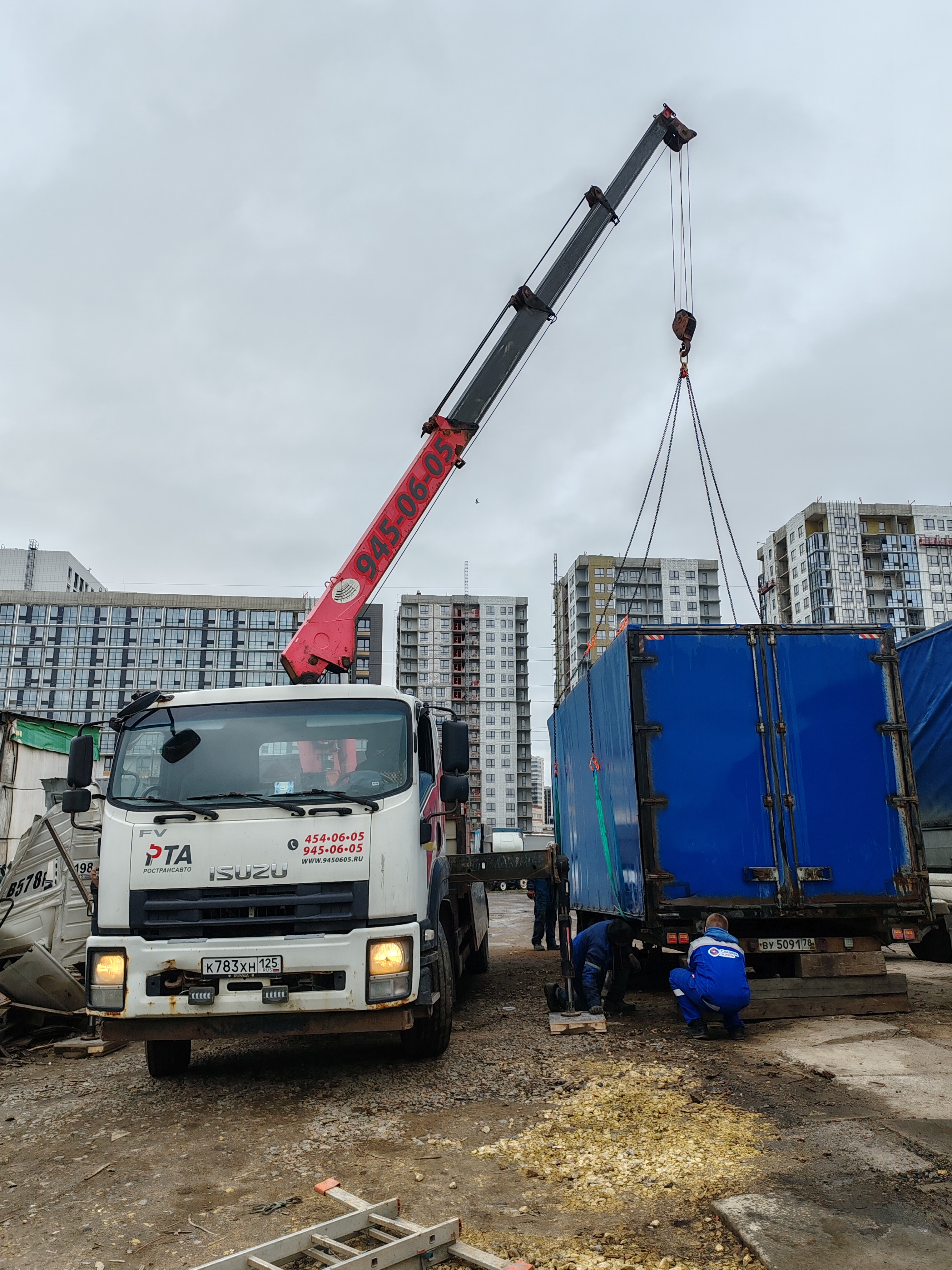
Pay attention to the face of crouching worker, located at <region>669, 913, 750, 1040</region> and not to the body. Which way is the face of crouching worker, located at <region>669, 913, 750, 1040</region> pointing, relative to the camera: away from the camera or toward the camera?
away from the camera

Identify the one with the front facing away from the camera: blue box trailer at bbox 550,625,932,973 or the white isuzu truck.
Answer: the blue box trailer

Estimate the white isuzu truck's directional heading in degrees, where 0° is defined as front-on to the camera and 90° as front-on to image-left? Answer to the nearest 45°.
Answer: approximately 0°

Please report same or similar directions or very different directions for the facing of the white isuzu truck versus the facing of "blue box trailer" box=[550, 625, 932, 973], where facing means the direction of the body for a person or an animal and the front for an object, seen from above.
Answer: very different directions

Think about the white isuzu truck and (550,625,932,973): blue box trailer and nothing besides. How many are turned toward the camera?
1

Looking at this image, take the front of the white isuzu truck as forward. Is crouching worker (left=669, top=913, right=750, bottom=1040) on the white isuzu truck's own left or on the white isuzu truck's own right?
on the white isuzu truck's own left

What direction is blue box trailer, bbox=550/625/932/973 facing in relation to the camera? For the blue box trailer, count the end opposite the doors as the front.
away from the camera
